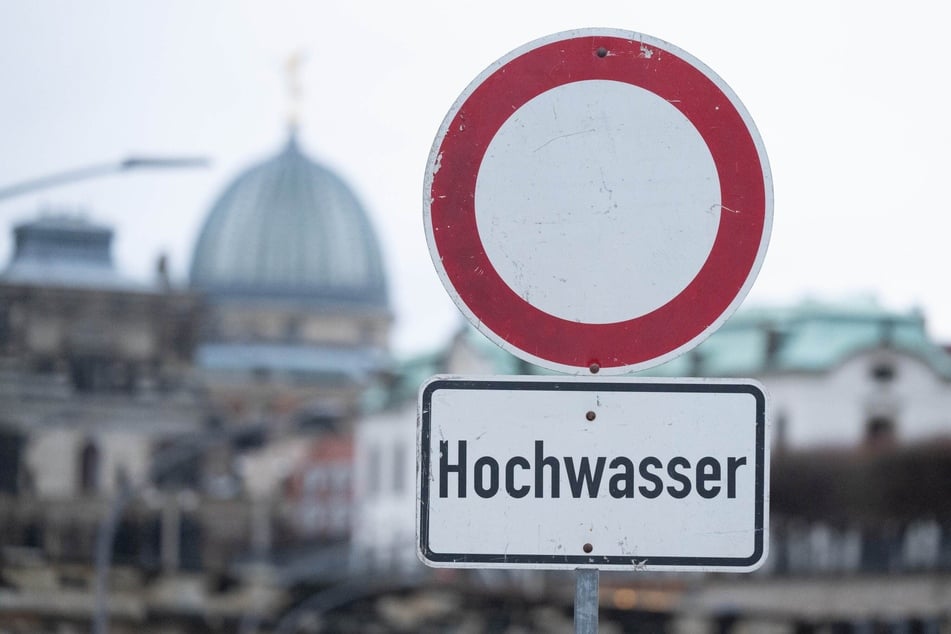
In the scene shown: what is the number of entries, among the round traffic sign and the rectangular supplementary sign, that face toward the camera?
2

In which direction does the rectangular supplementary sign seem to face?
toward the camera

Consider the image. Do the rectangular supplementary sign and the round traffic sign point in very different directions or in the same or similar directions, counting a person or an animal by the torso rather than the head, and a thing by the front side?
same or similar directions
